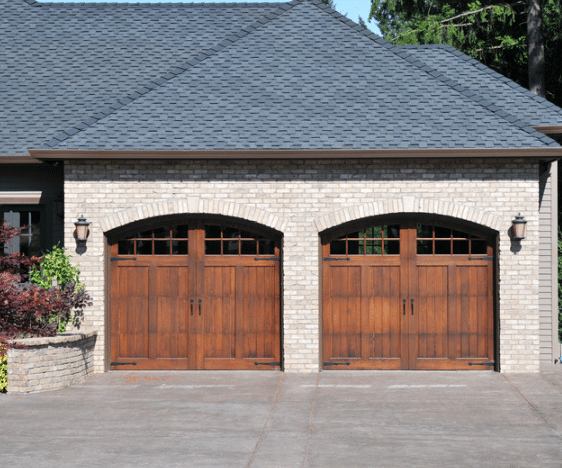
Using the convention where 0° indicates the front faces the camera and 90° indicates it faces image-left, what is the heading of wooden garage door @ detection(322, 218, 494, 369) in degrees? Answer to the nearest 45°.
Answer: approximately 0°

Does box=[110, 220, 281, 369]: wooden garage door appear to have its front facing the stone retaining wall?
no

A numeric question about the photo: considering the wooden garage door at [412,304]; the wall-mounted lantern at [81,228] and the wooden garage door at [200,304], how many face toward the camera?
3

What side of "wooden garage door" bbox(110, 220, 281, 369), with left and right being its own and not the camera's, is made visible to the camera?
front

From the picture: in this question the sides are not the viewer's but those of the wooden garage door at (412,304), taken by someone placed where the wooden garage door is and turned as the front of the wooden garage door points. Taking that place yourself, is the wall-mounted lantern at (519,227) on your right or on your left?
on your left

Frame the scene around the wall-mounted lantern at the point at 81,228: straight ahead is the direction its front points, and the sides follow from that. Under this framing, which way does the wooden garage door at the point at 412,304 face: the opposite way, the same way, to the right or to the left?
the same way

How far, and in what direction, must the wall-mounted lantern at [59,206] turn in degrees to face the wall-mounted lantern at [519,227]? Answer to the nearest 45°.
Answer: approximately 135° to its left

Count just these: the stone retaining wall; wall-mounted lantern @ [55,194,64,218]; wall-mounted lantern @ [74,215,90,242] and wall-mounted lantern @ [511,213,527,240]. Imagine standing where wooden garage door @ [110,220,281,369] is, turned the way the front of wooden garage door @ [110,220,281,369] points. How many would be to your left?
1

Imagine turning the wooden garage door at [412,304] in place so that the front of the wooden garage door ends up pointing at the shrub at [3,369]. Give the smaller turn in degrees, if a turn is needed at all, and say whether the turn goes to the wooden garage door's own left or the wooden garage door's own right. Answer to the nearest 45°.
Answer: approximately 45° to the wooden garage door's own right

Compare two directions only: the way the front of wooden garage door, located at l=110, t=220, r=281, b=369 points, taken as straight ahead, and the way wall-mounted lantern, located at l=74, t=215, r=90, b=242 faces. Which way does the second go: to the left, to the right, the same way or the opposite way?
the same way

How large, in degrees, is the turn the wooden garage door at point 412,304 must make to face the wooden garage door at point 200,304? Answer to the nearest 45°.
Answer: approximately 90° to its right
